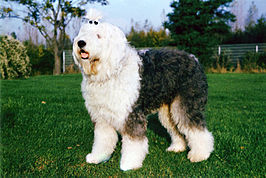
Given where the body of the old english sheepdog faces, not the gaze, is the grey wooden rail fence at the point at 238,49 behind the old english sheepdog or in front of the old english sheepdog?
behind

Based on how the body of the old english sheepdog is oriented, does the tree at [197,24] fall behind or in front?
behind

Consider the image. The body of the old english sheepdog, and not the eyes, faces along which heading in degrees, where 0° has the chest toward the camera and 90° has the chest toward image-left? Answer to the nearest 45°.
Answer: approximately 45°

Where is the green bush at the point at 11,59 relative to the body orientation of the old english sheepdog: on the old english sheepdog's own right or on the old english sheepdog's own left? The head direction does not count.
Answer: on the old english sheepdog's own right
